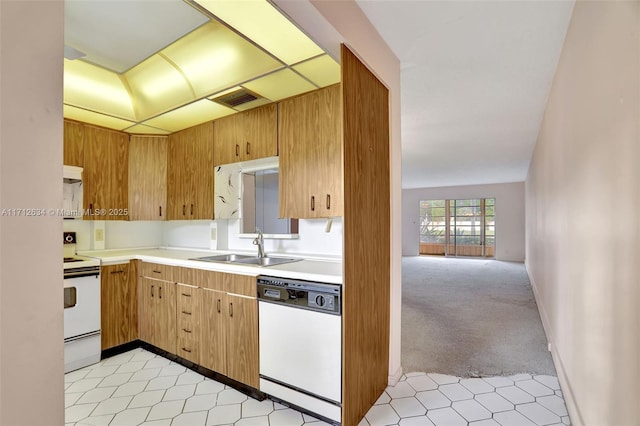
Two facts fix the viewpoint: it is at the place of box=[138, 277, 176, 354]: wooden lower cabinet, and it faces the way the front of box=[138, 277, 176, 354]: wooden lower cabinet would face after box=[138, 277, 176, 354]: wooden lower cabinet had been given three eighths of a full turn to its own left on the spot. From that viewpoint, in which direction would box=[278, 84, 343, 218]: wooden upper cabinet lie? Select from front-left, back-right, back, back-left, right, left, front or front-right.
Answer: front-right

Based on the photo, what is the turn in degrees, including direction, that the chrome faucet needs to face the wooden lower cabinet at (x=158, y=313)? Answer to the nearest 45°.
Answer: approximately 45° to its right

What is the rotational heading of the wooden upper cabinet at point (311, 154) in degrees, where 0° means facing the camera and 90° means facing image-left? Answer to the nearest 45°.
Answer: approximately 45°

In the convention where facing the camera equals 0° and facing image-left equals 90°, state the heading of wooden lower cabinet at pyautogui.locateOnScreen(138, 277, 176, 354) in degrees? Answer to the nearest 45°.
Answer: approximately 45°

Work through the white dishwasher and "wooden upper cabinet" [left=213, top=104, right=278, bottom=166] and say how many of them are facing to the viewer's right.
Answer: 0

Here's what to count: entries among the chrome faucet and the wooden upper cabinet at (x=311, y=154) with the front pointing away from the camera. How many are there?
0

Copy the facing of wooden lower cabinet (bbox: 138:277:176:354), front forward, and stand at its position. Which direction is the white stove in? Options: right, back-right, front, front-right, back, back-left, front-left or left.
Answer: front-right
